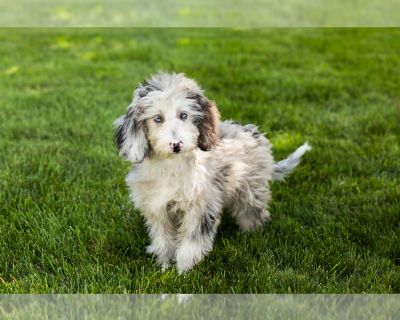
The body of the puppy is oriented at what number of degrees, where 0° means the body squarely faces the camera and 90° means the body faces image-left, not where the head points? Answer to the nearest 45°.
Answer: approximately 45°
